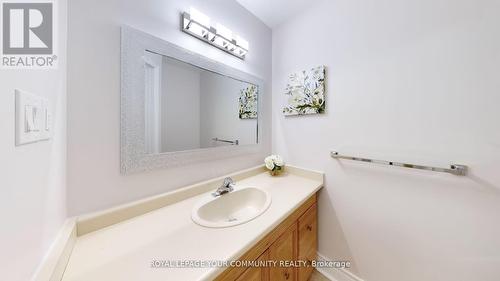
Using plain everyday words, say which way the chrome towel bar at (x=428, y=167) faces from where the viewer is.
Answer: facing the viewer and to the left of the viewer

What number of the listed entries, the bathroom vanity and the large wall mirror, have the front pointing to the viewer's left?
0

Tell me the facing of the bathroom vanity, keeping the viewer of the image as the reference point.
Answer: facing the viewer and to the right of the viewer

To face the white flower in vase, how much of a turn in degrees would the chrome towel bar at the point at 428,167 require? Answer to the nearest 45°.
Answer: approximately 45° to its right

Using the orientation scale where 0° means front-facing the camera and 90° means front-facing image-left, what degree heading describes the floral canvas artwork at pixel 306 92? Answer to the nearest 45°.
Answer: approximately 45°

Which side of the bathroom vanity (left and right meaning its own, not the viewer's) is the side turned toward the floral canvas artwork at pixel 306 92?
left

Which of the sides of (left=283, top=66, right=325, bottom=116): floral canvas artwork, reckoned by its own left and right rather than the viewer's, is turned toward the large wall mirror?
front

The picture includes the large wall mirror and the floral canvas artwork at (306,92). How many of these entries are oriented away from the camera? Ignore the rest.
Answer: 0

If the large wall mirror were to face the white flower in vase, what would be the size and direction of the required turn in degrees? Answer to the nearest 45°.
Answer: approximately 45° to its left

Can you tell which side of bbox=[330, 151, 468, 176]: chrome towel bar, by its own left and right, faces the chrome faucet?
front
